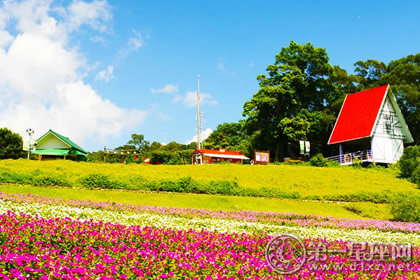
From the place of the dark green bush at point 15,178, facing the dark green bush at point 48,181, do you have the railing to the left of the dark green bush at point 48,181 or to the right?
left

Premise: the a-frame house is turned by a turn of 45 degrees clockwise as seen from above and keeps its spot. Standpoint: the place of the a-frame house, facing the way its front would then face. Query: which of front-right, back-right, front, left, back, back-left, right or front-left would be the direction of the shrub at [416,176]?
front

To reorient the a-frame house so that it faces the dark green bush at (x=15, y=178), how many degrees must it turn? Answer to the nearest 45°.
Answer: approximately 90° to its right

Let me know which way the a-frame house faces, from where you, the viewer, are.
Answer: facing the viewer and to the right of the viewer

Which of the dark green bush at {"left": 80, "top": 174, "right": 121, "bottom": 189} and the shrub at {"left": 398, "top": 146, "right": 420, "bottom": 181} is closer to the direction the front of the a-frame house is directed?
the shrub

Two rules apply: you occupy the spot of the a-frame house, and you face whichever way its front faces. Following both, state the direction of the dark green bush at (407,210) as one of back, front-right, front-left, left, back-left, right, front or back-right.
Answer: front-right

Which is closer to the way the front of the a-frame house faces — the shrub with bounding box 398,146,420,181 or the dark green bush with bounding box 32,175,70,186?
the shrub

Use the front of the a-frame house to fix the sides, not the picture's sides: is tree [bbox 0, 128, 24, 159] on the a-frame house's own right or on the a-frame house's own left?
on the a-frame house's own right

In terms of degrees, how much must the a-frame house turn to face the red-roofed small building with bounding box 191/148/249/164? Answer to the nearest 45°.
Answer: approximately 135° to its right

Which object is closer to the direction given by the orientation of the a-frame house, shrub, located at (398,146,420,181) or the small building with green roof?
the shrub

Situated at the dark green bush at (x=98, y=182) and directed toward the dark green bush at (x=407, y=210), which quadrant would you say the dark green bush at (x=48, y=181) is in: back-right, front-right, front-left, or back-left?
back-right

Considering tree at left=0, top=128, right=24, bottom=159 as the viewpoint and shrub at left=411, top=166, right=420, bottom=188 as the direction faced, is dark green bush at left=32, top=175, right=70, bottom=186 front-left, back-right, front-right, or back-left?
front-right
